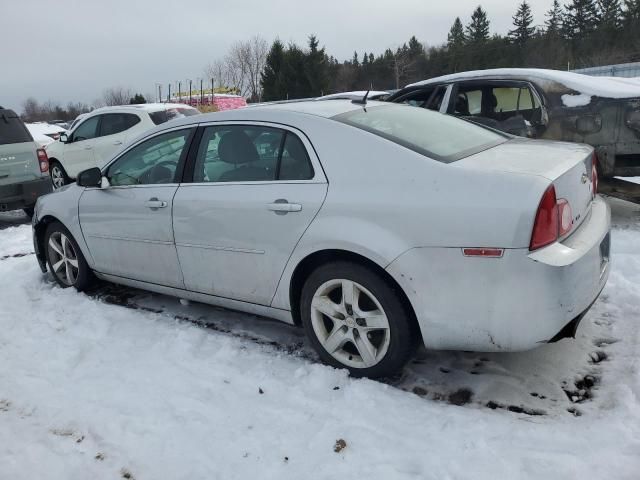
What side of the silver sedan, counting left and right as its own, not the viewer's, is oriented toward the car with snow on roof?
right

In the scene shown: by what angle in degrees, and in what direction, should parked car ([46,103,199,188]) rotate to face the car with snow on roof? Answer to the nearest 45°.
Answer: approximately 180°

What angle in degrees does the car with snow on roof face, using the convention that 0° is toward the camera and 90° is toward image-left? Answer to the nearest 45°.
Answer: approximately 135°

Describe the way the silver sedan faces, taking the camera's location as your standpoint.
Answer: facing away from the viewer and to the left of the viewer

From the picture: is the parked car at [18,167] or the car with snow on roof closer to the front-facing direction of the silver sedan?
the parked car
